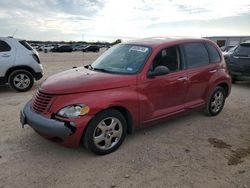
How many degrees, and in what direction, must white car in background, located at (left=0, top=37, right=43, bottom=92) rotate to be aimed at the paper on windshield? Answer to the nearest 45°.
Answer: approximately 135° to its left

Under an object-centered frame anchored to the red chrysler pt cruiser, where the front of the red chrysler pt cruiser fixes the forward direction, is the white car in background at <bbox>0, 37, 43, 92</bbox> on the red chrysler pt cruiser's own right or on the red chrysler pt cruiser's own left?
on the red chrysler pt cruiser's own right

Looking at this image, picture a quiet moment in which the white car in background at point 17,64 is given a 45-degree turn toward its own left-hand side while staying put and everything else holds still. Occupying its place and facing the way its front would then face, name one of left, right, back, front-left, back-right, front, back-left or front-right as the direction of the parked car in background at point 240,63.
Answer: back-left

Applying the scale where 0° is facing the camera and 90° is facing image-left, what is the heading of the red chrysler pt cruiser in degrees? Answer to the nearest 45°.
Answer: approximately 45°

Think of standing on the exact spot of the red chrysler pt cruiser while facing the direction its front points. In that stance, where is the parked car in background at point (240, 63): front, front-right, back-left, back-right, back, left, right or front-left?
back

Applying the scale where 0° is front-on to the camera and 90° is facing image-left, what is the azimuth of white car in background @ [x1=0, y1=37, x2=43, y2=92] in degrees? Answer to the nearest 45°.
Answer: approximately 90°
